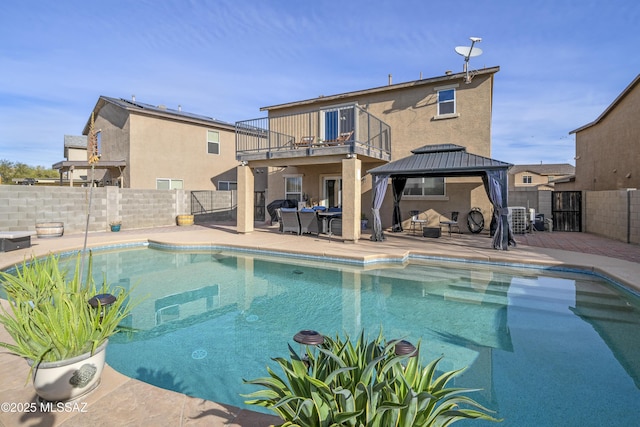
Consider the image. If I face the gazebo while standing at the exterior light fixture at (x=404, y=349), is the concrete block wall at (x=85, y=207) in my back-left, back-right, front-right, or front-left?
front-left

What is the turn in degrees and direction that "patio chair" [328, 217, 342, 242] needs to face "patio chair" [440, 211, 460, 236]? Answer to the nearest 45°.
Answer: approximately 90° to its right

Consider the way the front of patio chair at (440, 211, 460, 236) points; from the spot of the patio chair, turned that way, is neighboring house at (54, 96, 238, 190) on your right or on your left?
on your right

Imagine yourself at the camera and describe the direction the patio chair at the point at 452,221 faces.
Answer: facing the viewer and to the left of the viewer

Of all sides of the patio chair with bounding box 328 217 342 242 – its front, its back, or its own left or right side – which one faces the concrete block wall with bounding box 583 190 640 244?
right

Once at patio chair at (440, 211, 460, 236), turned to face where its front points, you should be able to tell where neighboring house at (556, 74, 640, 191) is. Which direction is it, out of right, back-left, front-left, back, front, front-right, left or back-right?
back

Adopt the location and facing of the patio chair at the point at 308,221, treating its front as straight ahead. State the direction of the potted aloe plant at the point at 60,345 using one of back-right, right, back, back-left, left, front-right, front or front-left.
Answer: back
